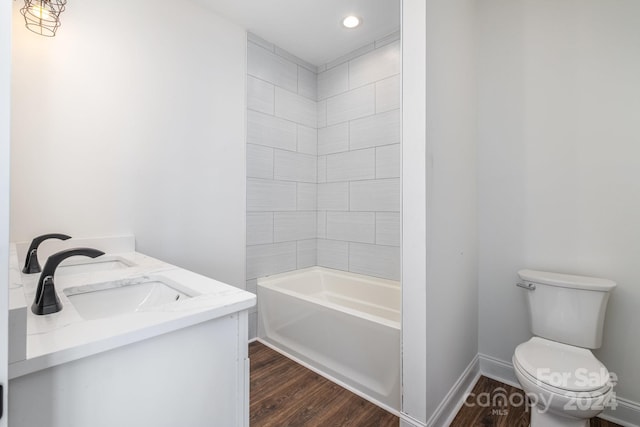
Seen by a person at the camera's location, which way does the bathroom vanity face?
facing away from the viewer and to the right of the viewer

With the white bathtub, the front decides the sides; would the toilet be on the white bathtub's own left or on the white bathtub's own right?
on the white bathtub's own left

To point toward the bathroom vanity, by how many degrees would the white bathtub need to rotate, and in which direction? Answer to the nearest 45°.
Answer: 0° — it already faces it
